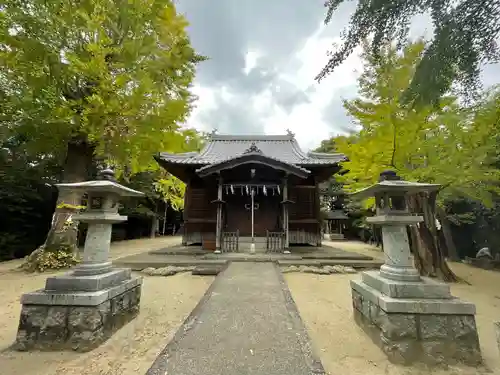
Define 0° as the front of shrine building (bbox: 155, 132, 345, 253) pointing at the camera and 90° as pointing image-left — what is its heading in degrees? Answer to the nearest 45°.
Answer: approximately 0°

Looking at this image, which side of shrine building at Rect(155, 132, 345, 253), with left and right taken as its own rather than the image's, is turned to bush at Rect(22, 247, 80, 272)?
right

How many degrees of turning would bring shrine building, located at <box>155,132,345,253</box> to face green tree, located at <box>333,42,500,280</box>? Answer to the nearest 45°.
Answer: approximately 45° to its left

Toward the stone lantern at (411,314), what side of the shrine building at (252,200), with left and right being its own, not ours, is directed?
front

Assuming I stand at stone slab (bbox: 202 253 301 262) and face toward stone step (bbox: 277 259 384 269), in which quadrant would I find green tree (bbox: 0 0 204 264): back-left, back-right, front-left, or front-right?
back-right

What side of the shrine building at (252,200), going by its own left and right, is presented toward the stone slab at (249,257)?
front
